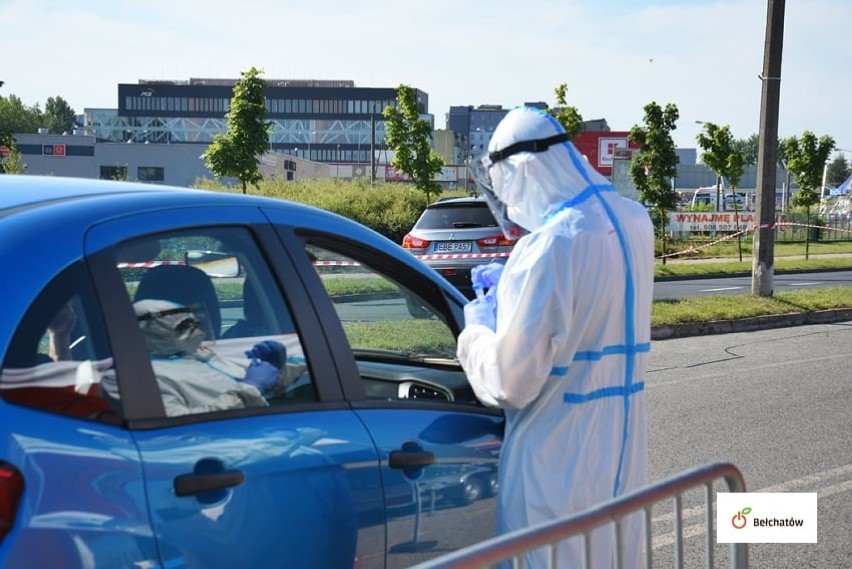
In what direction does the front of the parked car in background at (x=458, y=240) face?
away from the camera

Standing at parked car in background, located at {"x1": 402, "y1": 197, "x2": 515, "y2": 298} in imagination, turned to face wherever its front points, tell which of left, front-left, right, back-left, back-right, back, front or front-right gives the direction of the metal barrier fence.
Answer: back

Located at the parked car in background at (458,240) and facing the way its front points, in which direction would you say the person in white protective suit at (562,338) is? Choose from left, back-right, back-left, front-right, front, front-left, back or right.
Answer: back

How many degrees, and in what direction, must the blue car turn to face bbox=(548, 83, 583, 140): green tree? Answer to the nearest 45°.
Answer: approximately 45° to its left

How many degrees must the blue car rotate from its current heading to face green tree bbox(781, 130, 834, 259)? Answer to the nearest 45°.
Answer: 0° — it already faces it

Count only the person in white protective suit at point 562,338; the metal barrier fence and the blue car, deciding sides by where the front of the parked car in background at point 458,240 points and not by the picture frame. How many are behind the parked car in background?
3

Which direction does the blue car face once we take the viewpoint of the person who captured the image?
facing away from the viewer and to the right of the viewer

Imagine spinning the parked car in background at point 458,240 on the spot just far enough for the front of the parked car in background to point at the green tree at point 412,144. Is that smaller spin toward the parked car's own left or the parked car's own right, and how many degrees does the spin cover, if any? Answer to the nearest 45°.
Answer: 0° — it already faces it

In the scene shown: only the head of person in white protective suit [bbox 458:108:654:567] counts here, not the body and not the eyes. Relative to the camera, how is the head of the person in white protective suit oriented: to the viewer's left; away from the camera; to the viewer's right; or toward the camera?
to the viewer's left

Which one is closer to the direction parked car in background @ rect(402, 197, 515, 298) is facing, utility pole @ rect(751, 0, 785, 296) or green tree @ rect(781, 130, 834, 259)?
the green tree
